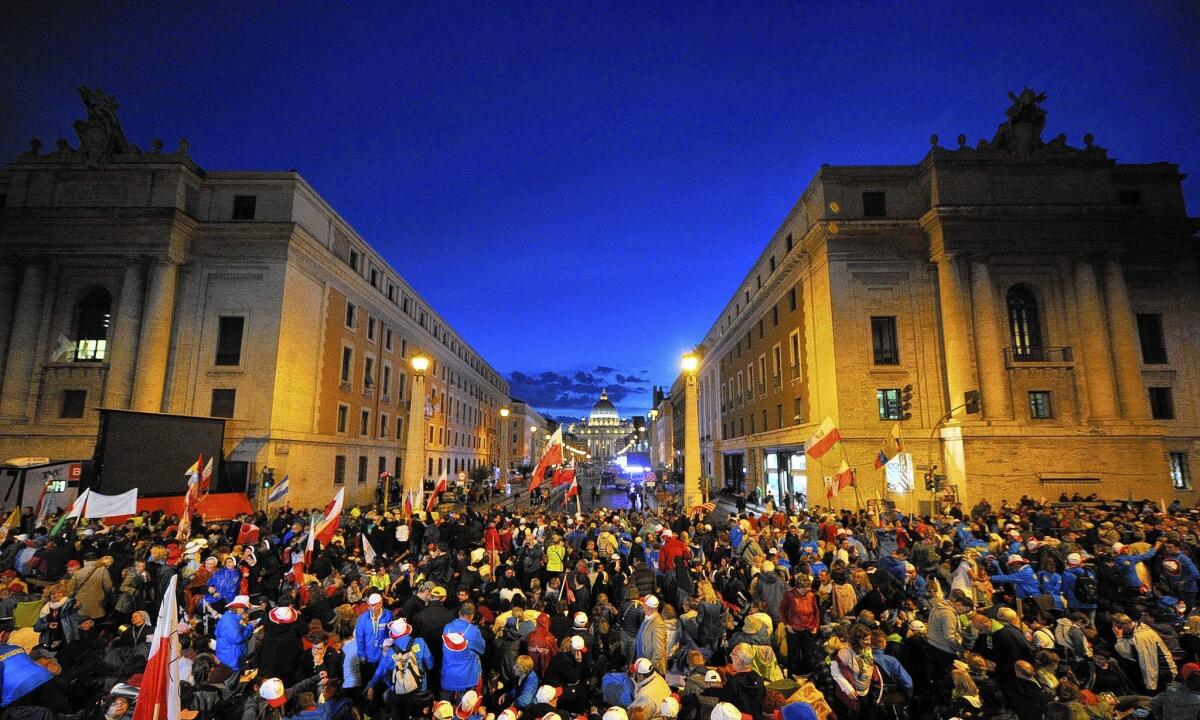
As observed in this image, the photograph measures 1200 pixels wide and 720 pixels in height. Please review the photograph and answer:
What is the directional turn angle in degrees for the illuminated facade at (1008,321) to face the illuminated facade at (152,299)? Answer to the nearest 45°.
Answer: approximately 45° to its right

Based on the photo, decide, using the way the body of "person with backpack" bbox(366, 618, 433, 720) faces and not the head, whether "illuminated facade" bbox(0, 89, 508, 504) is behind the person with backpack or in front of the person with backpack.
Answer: in front

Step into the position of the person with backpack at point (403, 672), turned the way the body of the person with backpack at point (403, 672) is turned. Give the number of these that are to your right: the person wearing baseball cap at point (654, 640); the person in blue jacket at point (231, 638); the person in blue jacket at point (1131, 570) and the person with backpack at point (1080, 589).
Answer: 3

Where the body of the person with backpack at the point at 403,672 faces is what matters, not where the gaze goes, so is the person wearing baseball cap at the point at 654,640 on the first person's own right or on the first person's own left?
on the first person's own right

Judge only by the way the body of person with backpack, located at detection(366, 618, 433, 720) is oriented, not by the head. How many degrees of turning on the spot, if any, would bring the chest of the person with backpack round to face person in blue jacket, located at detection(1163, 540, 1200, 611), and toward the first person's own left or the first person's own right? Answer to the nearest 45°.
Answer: approximately 90° to the first person's own right

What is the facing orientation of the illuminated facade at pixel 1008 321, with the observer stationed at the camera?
facing the viewer

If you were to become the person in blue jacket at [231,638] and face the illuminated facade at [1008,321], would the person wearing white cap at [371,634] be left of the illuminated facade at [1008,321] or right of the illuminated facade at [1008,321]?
right

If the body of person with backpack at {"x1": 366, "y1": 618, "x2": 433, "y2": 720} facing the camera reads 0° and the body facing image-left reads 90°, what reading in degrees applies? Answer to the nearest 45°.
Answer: approximately 180°
